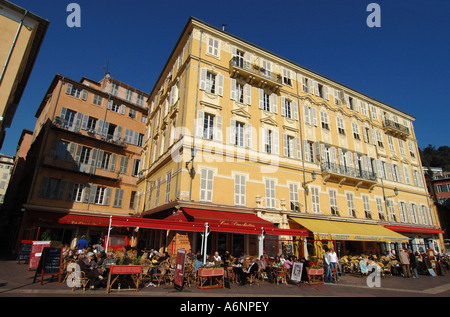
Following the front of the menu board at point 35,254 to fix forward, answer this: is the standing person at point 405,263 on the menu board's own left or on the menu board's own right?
on the menu board's own left

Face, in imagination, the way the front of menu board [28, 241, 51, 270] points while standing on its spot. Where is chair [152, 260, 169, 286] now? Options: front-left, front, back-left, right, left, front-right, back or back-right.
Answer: front-left

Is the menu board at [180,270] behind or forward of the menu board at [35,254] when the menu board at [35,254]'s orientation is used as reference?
forward

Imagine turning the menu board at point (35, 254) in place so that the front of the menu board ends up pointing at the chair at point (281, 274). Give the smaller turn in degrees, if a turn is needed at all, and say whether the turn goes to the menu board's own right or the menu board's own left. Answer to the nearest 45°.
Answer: approximately 45° to the menu board's own left

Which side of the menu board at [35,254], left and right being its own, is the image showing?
front

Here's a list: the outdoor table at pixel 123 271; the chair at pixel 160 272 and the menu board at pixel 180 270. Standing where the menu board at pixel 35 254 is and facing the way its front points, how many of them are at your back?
0

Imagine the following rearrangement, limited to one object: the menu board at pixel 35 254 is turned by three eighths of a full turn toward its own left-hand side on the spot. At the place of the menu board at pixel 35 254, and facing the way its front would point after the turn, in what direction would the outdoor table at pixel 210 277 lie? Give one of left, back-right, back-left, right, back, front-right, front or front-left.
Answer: right

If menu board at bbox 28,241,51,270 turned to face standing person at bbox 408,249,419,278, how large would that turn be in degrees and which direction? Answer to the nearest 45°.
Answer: approximately 45° to its left

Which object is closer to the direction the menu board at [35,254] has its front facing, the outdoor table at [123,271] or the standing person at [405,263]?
the outdoor table

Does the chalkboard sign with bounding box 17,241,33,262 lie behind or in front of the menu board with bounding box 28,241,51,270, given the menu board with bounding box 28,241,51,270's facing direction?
behind

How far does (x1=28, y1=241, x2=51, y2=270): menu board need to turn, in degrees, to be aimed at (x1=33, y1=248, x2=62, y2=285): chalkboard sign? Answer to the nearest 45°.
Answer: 0° — it already faces it

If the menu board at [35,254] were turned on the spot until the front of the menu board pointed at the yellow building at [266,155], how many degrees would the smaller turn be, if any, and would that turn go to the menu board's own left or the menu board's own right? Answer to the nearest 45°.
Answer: approximately 90° to the menu board's own left

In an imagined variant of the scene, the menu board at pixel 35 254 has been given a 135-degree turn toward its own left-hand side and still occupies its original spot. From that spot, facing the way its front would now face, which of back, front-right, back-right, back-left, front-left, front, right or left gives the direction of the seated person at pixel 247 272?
right
